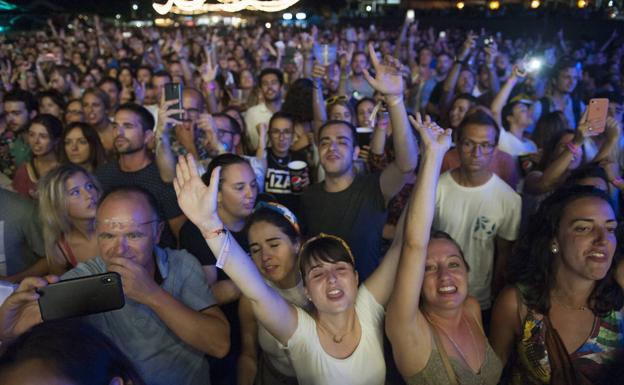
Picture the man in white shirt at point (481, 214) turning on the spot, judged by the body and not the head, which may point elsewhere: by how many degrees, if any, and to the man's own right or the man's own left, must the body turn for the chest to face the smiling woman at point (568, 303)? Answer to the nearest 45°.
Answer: approximately 45° to the man's own left

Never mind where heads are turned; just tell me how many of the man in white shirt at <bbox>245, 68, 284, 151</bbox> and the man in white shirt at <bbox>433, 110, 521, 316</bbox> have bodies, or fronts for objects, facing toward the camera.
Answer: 2

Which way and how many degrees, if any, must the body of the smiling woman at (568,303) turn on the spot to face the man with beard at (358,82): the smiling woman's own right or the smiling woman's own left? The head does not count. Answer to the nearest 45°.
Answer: approximately 180°

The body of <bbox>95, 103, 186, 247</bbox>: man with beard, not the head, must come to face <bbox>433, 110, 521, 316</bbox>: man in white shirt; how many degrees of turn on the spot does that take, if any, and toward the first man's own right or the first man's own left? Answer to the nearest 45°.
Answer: approximately 90° to the first man's own left

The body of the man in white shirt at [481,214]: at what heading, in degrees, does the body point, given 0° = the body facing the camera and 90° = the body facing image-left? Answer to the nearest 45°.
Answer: approximately 0°

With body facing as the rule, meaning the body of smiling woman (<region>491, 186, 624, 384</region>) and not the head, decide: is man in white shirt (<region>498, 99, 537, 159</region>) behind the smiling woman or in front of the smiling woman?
behind

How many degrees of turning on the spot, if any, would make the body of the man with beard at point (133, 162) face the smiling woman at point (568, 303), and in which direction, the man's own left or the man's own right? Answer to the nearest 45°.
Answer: approximately 90° to the man's own left

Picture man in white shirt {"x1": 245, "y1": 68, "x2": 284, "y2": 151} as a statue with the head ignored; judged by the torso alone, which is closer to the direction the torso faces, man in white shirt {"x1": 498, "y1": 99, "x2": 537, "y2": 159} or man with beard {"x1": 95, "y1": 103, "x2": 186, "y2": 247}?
the man with beard

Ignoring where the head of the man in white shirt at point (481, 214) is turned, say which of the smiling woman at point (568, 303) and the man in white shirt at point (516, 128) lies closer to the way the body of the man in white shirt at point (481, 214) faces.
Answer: the smiling woman
